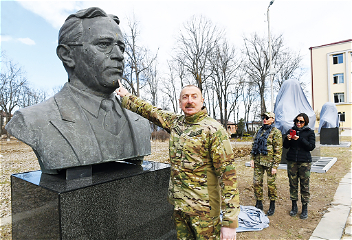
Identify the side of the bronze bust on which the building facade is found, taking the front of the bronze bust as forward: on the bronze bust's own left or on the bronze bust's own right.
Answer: on the bronze bust's own left

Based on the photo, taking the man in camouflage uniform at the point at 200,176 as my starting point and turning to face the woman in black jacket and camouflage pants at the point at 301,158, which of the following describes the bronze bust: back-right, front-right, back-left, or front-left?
back-left

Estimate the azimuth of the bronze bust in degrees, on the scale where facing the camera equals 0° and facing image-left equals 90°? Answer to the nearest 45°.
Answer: approximately 315°

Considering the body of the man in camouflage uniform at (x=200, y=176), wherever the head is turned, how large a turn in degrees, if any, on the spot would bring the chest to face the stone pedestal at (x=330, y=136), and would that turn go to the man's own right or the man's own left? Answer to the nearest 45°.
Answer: approximately 180°

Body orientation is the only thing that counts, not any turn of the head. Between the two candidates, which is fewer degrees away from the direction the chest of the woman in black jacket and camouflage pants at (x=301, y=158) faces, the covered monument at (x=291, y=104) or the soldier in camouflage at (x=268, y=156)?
the soldier in camouflage

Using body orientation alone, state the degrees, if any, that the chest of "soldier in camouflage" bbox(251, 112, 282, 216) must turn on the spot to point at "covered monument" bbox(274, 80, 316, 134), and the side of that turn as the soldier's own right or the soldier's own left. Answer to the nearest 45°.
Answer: approximately 135° to the soldier's own right

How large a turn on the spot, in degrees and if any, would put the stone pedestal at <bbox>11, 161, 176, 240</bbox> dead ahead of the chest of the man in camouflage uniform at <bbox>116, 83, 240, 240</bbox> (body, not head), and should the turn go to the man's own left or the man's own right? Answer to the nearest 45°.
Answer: approximately 45° to the man's own right

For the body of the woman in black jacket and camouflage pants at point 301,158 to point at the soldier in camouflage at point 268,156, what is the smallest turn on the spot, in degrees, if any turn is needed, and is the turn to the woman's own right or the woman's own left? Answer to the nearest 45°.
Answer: approximately 45° to the woman's own right

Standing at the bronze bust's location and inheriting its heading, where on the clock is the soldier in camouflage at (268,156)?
The soldier in camouflage is roughly at 10 o'clock from the bronze bust.

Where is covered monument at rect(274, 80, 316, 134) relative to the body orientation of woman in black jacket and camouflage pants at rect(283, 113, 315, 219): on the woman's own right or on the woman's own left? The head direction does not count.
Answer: on the woman's own right

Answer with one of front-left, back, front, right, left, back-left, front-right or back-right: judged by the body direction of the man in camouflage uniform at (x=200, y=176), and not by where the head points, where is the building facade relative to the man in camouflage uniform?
back
